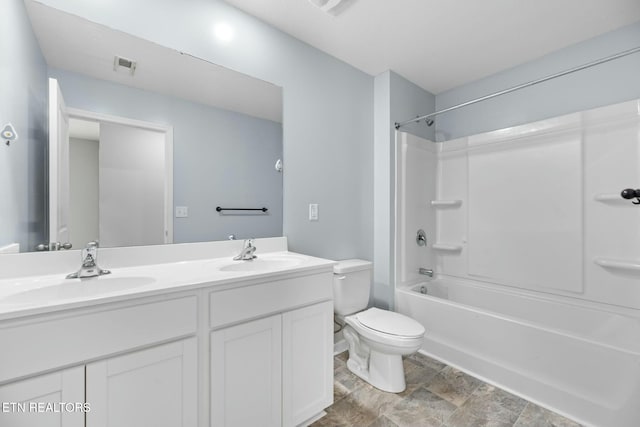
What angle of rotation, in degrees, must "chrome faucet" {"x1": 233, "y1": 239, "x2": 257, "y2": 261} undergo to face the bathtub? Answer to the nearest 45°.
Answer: approximately 45° to its left

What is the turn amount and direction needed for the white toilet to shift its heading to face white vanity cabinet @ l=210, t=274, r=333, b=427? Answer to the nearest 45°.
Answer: approximately 90° to its right

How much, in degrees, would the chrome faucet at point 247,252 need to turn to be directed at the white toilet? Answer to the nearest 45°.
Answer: approximately 45° to its left

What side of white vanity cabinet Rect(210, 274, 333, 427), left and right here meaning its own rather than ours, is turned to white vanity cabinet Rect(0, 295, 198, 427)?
right

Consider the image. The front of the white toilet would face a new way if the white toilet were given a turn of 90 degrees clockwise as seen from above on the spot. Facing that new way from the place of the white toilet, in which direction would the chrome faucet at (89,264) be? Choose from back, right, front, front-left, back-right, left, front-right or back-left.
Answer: front

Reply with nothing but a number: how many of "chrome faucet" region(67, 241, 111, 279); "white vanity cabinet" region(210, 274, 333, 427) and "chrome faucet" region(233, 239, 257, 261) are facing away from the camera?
0

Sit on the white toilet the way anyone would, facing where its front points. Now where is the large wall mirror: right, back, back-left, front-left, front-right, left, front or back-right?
right

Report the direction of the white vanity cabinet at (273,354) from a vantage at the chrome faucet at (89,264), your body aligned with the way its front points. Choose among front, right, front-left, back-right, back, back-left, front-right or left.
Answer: front-left

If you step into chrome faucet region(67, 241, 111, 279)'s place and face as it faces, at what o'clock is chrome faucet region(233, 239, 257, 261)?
chrome faucet region(233, 239, 257, 261) is roughly at 9 o'clock from chrome faucet region(67, 241, 111, 279).

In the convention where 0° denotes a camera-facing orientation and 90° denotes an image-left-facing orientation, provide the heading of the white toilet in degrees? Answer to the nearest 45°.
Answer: approximately 315°

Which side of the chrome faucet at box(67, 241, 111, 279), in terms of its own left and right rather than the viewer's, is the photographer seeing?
front

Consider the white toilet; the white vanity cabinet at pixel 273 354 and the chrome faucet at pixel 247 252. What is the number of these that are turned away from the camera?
0

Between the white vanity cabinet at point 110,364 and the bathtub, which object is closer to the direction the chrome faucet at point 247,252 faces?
the bathtub

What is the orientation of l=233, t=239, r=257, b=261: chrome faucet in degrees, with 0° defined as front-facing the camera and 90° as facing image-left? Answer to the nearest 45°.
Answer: approximately 315°
